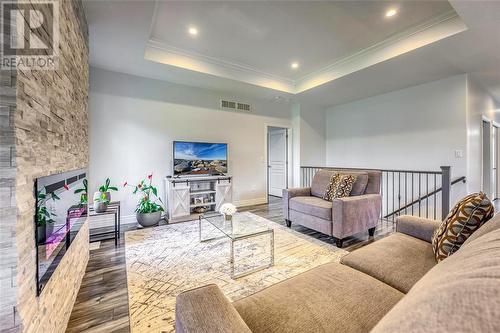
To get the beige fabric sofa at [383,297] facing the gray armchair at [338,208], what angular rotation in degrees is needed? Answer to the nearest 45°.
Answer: approximately 45° to its right

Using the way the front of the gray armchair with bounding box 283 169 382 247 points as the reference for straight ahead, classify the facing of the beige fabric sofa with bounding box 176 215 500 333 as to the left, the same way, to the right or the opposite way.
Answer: to the right

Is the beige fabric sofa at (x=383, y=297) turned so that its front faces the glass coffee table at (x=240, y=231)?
yes

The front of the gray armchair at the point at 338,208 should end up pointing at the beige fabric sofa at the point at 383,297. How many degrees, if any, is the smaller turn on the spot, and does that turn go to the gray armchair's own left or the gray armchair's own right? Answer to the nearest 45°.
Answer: approximately 45° to the gray armchair's own left

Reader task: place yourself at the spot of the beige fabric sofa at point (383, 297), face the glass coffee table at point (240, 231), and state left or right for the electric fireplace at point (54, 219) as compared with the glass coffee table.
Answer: left

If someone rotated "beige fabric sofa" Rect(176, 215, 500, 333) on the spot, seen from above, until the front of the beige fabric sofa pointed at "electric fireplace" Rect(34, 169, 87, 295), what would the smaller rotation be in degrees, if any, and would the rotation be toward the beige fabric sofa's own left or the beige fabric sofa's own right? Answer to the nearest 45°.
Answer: approximately 45° to the beige fabric sofa's own left

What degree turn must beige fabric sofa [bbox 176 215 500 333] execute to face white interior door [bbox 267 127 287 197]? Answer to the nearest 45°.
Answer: approximately 45° to its right

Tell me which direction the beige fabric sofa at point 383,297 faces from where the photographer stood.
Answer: facing away from the viewer and to the left of the viewer
